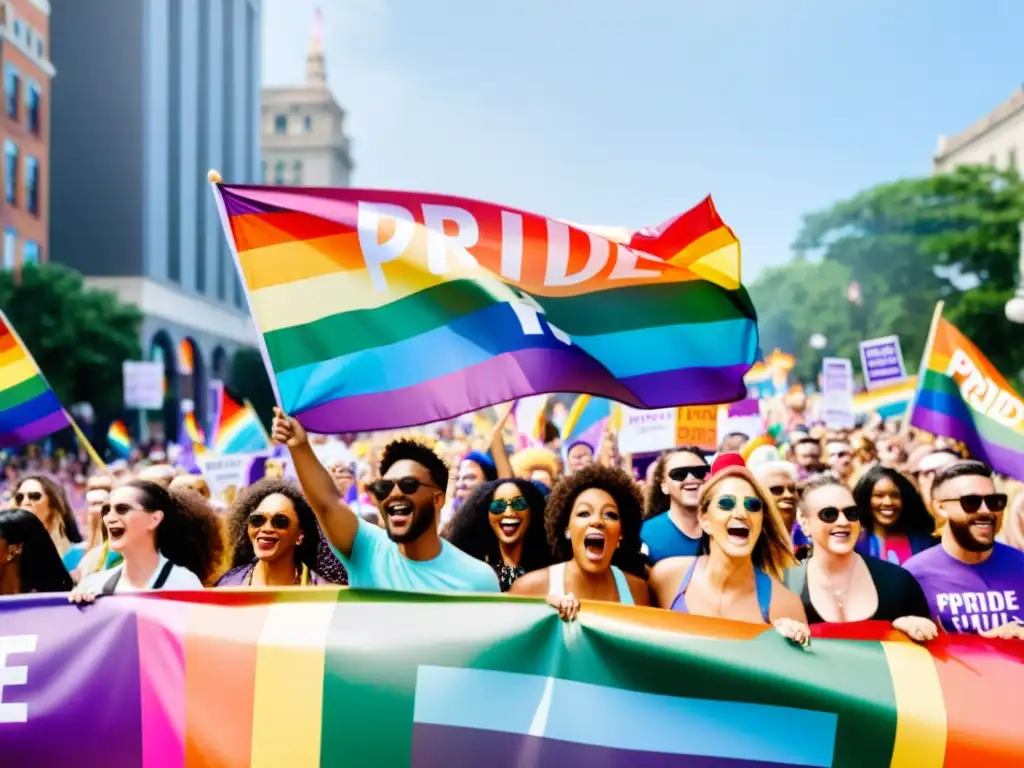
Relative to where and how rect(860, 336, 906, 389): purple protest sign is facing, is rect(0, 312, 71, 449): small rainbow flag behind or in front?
in front

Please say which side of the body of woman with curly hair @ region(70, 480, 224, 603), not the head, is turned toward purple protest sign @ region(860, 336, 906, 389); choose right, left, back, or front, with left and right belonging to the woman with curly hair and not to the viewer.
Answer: back

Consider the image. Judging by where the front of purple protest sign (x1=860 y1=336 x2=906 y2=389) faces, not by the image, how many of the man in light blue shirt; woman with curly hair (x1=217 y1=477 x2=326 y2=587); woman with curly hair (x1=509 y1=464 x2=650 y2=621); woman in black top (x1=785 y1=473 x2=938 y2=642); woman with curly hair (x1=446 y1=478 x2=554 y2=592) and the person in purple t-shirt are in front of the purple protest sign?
6

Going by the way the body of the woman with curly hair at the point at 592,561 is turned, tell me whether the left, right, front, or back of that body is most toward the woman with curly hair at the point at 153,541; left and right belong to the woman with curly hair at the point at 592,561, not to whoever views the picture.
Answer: right

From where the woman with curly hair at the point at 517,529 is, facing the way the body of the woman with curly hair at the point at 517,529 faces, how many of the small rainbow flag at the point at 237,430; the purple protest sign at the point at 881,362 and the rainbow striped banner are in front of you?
1

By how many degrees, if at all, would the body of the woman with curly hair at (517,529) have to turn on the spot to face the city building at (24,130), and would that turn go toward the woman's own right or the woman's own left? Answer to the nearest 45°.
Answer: approximately 135° to the woman's own right
